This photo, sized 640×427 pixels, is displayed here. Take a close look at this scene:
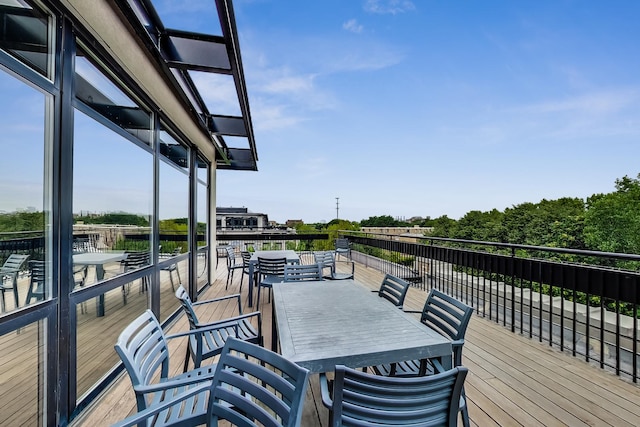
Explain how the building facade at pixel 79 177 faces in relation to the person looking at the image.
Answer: facing the viewer and to the right of the viewer

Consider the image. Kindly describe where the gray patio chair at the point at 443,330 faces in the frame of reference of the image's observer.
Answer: facing the viewer and to the left of the viewer

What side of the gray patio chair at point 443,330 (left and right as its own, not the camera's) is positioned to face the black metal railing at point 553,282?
back

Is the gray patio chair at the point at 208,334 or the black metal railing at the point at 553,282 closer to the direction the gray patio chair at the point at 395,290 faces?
the gray patio chair

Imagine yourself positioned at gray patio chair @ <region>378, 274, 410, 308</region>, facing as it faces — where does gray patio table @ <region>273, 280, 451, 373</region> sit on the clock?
The gray patio table is roughly at 11 o'clock from the gray patio chair.

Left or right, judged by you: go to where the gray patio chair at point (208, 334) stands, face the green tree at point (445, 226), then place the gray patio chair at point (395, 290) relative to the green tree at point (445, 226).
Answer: right

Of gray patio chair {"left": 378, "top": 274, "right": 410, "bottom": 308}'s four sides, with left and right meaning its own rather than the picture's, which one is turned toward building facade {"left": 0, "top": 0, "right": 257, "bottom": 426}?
front

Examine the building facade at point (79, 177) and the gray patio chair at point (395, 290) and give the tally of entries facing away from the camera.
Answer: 0
